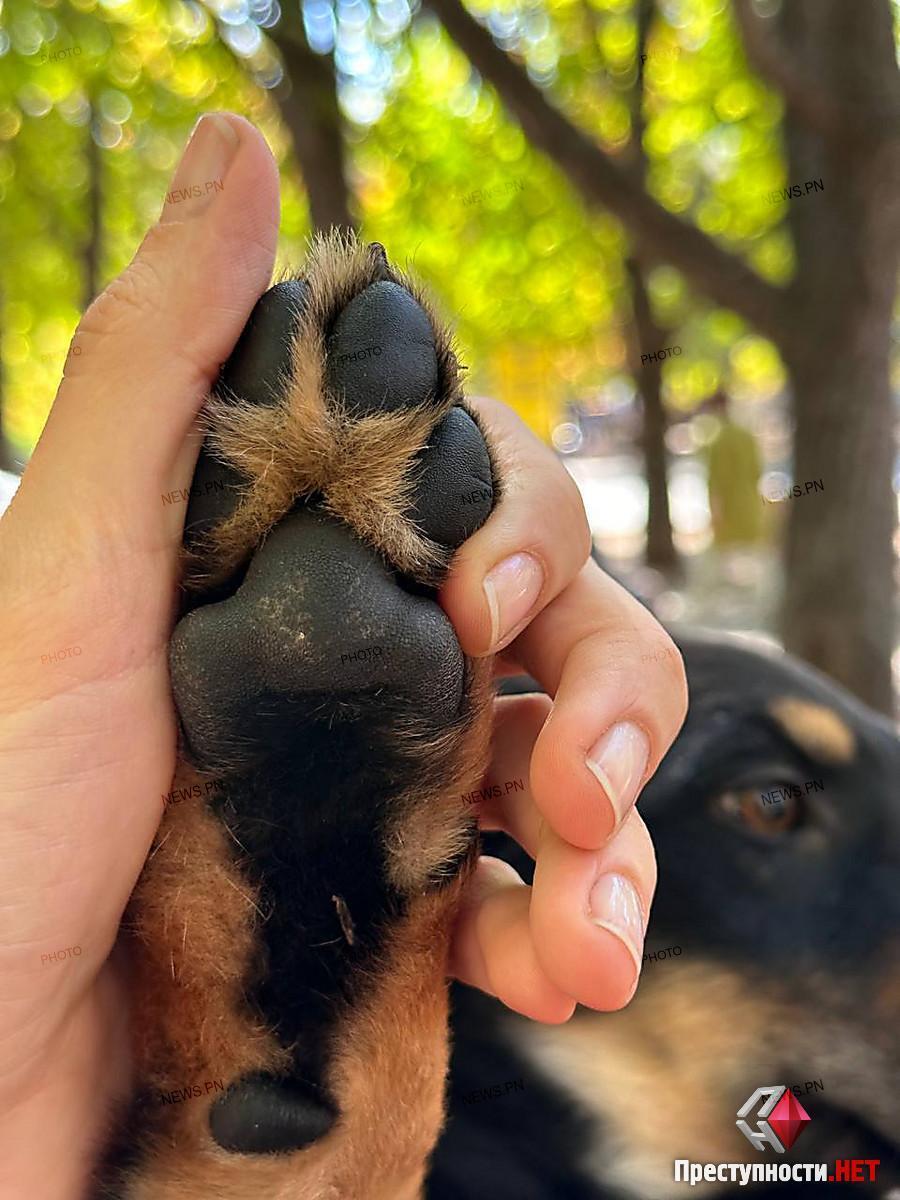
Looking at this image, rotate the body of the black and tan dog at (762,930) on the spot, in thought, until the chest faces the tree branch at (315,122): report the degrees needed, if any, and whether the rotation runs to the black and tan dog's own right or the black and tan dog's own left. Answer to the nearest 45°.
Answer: approximately 180°

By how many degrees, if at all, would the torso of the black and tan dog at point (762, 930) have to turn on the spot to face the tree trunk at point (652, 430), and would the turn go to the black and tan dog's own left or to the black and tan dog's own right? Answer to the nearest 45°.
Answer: approximately 135° to the black and tan dog's own left

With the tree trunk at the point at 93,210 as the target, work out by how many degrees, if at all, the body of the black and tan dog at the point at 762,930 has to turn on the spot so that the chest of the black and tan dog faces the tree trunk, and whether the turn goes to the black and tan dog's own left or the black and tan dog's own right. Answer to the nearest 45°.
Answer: approximately 180°

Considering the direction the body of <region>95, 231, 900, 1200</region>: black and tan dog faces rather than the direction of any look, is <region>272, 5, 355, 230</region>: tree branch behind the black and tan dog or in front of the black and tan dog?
behind

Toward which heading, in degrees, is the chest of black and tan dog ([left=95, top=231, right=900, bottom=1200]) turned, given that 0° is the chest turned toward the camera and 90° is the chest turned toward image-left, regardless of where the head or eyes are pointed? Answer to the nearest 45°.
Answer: approximately 315°

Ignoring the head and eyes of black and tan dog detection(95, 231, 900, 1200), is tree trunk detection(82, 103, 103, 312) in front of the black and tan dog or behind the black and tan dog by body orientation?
behind

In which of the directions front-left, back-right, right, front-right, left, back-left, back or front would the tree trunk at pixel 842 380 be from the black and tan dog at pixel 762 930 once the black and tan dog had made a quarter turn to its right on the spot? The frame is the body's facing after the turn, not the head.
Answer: back-right
